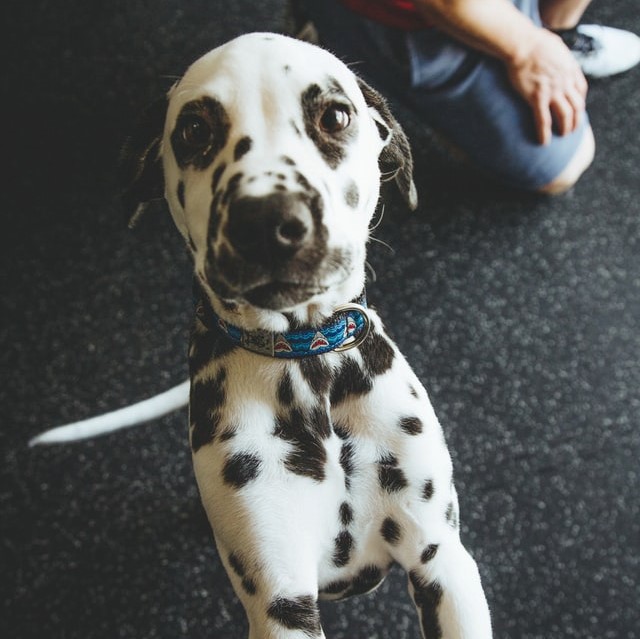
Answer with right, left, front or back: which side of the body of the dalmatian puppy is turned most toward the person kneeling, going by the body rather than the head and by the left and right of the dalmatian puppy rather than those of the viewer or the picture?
back

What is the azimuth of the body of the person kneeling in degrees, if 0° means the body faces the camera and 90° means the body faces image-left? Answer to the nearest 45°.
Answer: approximately 315°

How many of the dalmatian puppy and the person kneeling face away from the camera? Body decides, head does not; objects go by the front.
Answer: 0

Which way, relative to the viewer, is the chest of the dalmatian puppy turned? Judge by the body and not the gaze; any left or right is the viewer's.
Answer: facing the viewer

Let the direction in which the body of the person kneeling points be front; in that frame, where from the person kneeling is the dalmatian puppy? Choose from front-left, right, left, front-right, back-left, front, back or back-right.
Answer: front-right
